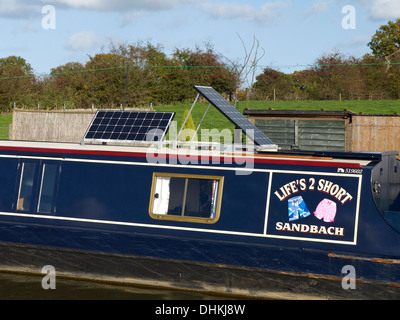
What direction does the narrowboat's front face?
to the viewer's left
